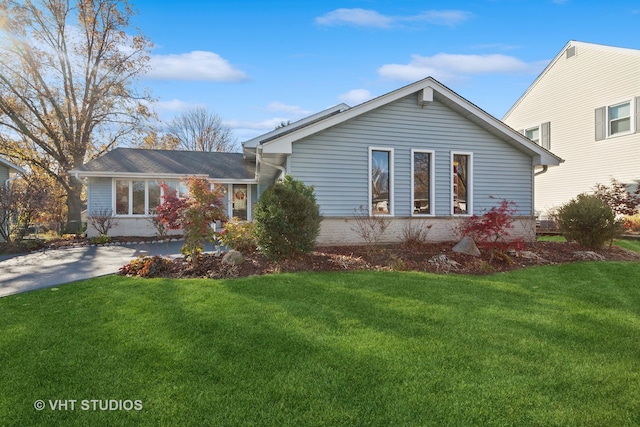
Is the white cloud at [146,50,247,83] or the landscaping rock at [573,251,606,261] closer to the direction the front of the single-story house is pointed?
the landscaping rock

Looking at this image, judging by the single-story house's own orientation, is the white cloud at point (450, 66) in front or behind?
behind

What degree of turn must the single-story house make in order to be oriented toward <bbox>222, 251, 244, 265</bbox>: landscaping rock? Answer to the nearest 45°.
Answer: approximately 45° to its right

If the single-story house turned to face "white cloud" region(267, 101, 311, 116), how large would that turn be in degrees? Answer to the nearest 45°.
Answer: approximately 180°

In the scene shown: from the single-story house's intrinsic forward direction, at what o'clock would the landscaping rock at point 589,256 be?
The landscaping rock is roughly at 10 o'clock from the single-story house.

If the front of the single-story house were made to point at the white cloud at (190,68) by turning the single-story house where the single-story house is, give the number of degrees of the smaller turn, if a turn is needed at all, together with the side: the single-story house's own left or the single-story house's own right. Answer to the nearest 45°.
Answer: approximately 135° to the single-story house's own right

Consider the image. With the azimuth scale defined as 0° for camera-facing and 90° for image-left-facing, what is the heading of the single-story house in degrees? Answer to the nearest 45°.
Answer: approximately 0°

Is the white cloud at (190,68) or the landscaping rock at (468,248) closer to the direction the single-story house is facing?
the landscaping rock

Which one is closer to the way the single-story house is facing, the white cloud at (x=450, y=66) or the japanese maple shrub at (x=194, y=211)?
the japanese maple shrub
